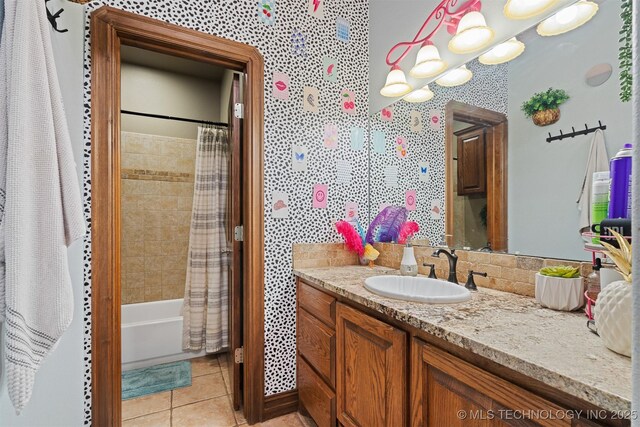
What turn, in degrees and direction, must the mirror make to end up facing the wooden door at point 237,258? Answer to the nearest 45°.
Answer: approximately 45° to its right

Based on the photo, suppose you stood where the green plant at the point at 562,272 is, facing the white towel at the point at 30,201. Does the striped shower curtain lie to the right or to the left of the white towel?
right

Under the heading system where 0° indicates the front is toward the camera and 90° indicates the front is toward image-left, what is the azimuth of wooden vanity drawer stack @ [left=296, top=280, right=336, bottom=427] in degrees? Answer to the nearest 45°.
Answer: approximately 45°

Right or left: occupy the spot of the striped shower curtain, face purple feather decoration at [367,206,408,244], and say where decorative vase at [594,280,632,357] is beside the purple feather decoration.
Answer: right

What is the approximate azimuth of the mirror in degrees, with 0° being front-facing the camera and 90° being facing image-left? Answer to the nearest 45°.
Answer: approximately 45°

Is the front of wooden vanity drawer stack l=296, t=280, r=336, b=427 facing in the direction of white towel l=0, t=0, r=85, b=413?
yes

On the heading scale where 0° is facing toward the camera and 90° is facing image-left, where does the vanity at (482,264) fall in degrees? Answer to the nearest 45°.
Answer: approximately 45°
